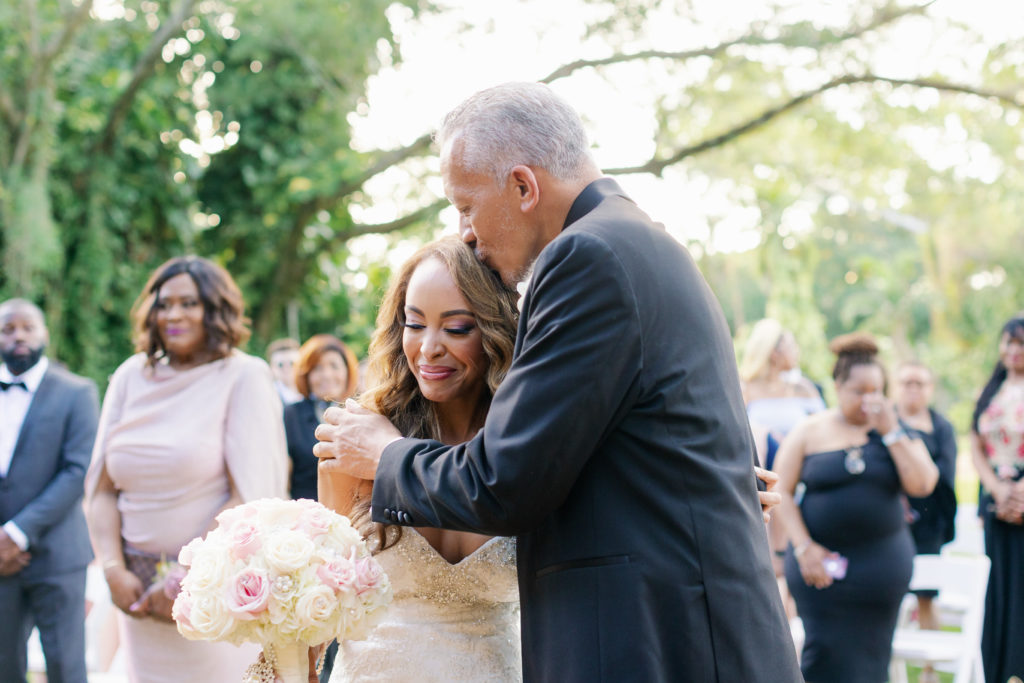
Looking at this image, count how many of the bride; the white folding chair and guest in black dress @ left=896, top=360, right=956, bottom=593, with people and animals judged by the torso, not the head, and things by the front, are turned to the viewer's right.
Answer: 0

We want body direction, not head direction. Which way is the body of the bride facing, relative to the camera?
toward the camera

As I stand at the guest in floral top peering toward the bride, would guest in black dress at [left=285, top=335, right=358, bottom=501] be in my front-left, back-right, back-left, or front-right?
front-right

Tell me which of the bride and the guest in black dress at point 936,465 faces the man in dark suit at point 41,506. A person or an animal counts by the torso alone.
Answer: the guest in black dress

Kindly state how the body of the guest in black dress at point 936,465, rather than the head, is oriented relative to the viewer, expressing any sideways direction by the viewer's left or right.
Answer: facing the viewer and to the left of the viewer

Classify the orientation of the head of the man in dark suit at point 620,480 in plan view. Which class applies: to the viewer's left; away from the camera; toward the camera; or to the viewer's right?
to the viewer's left

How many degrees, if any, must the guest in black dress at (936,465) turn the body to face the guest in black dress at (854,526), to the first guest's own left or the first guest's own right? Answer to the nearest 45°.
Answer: approximately 45° to the first guest's own left

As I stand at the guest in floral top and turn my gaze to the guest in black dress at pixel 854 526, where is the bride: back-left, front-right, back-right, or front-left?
front-left

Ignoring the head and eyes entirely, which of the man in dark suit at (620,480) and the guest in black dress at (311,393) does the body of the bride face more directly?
the man in dark suit

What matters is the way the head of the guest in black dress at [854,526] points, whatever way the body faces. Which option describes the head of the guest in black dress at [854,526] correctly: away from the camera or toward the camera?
toward the camera

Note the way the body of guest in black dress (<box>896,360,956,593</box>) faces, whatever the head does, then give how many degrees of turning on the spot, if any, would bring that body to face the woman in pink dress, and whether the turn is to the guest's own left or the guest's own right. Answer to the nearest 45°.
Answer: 0° — they already face them
